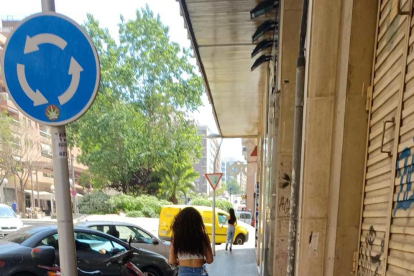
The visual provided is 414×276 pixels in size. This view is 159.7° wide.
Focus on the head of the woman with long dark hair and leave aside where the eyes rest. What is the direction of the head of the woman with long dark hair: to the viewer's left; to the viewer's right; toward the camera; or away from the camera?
away from the camera

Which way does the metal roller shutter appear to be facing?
to the viewer's left

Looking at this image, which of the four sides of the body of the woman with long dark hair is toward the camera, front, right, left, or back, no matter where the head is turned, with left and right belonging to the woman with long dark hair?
back

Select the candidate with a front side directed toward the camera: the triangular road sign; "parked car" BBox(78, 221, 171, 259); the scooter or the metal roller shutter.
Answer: the triangular road sign

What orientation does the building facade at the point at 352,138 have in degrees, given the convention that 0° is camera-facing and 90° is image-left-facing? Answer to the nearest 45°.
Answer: approximately 90°

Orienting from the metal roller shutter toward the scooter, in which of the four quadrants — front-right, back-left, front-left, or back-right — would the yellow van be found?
front-right

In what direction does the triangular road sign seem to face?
toward the camera
